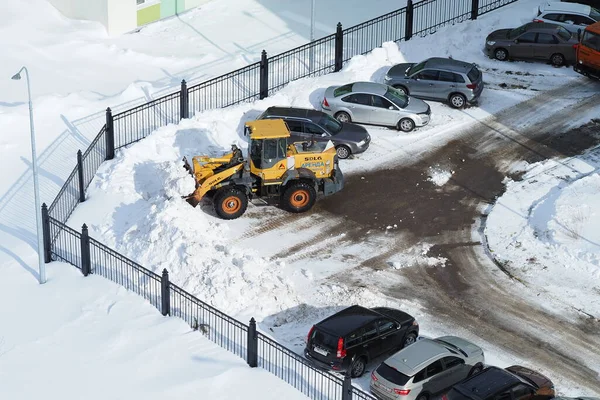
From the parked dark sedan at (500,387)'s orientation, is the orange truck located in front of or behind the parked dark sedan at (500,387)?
in front

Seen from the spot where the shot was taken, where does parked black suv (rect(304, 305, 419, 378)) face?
facing away from the viewer and to the right of the viewer

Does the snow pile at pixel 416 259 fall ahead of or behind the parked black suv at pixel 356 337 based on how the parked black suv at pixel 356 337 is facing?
ahead

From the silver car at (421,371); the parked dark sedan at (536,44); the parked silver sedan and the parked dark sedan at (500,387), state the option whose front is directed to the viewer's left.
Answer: the parked dark sedan at (536,44)

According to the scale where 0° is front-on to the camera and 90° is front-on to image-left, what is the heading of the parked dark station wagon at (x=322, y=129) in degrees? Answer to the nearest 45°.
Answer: approximately 315°

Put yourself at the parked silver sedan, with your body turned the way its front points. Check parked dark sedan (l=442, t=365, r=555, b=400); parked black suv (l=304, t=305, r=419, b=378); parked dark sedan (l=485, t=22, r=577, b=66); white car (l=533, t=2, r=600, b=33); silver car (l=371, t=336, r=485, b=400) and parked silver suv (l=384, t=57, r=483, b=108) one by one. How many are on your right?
3

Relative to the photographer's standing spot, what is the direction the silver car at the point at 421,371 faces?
facing away from the viewer and to the right of the viewer

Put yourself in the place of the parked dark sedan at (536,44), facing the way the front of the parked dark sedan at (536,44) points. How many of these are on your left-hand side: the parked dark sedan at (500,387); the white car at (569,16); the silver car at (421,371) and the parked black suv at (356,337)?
3

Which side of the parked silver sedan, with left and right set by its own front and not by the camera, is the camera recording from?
right

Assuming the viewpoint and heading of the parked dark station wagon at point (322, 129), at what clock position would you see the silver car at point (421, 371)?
The silver car is roughly at 1 o'clock from the parked dark station wagon.

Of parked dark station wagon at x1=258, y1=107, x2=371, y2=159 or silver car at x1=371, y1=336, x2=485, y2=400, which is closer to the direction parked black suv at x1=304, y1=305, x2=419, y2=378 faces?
the parked dark station wagon

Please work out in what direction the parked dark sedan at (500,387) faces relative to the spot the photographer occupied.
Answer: facing away from the viewer and to the right of the viewer

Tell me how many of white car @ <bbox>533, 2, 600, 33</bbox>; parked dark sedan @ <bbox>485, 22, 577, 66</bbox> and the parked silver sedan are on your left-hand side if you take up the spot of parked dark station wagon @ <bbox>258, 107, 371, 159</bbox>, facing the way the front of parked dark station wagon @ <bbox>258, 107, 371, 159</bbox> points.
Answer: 3

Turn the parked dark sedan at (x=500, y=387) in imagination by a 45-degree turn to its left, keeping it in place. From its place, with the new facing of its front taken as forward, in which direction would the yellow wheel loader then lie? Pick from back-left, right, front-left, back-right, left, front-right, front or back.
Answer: front-left
